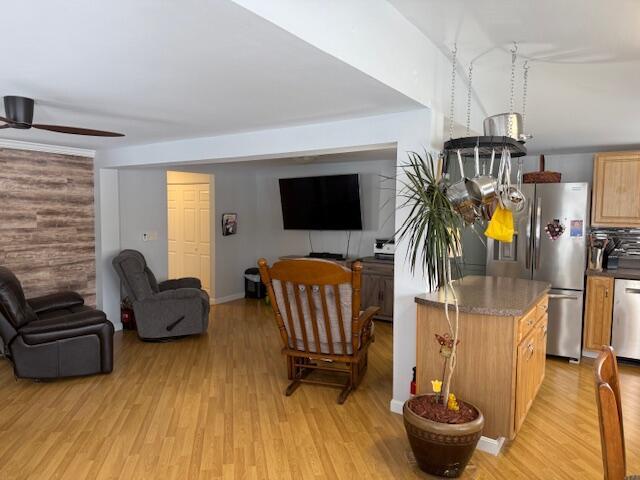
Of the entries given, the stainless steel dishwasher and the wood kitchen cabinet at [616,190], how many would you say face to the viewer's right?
0

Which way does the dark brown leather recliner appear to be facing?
to the viewer's right

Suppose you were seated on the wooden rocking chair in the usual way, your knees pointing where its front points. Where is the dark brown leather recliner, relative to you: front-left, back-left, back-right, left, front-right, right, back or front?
back-left

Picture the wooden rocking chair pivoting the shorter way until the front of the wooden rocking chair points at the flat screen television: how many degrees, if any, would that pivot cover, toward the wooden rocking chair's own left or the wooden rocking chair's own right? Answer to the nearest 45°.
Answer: approximately 45° to the wooden rocking chair's own left

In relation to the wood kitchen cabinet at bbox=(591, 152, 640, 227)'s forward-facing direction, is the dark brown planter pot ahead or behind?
ahead

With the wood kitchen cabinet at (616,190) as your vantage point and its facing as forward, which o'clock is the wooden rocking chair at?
The wooden rocking chair is roughly at 1 o'clock from the wood kitchen cabinet.

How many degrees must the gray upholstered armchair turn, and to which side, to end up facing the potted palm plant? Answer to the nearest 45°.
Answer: approximately 45° to its right

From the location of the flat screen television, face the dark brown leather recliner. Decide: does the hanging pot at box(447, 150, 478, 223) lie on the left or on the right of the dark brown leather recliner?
left

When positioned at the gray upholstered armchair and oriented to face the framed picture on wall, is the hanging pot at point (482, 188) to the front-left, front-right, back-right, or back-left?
back-right

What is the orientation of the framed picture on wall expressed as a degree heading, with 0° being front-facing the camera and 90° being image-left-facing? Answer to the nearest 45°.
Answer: approximately 315°

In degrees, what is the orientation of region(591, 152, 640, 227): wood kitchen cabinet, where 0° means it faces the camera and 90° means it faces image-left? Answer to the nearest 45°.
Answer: approximately 0°

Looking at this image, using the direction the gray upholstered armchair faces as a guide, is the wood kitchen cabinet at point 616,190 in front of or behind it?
in front

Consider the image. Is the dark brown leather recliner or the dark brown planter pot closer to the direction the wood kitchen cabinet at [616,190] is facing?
the dark brown planter pot

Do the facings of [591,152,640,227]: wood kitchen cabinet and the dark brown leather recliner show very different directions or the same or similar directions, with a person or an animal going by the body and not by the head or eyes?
very different directions
